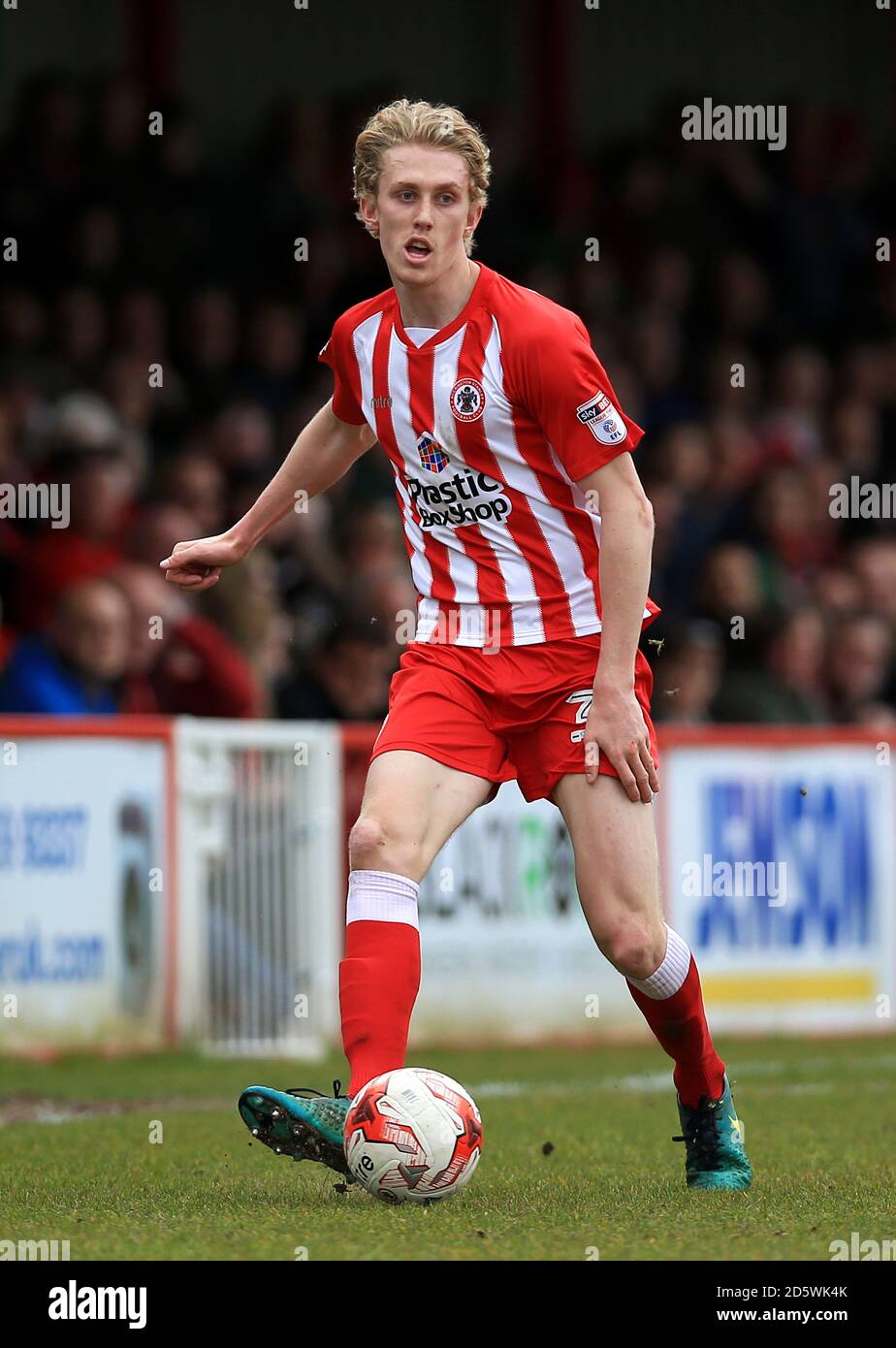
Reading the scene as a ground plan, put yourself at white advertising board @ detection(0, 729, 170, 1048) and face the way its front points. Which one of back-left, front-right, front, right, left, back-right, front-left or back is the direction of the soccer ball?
front

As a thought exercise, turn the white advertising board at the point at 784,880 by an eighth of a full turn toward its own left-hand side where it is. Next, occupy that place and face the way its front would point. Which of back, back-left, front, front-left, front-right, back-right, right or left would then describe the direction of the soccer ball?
front-right

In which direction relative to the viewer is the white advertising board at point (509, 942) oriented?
toward the camera

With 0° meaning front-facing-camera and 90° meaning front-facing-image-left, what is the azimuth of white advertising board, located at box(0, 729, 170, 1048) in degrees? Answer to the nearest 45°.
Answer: approximately 0°

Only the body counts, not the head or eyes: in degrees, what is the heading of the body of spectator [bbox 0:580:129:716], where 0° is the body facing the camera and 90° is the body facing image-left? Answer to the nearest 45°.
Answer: approximately 315°

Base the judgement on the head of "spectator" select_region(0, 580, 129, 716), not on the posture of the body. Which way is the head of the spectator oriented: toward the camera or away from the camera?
toward the camera

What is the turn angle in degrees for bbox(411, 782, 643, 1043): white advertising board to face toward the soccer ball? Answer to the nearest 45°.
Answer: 0° — it already faces it

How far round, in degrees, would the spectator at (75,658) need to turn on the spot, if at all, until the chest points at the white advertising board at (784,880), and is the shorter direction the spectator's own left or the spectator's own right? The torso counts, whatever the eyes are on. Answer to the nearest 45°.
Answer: approximately 45° to the spectator's own left

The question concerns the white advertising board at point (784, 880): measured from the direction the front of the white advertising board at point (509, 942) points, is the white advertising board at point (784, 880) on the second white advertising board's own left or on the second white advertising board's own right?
on the second white advertising board's own left

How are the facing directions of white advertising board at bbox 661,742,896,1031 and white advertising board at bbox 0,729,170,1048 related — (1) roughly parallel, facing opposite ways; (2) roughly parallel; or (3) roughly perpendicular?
roughly parallel

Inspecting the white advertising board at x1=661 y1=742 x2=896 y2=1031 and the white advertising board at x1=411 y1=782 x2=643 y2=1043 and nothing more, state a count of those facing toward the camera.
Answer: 2

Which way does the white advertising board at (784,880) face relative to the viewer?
toward the camera
